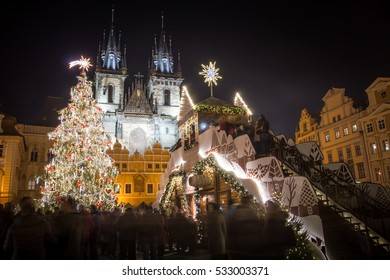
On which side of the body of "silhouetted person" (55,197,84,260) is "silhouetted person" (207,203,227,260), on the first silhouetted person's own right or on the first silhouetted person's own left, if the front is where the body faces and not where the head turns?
on the first silhouetted person's own right

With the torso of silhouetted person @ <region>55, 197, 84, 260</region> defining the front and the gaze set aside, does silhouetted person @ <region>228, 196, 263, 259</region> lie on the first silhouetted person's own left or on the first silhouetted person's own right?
on the first silhouetted person's own right

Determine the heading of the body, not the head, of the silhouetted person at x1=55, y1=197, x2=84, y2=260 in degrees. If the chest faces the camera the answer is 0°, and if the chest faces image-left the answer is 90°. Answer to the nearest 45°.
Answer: approximately 180°

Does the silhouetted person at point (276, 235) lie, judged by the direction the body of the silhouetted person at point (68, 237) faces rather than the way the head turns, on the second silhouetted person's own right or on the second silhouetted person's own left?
on the second silhouetted person's own right

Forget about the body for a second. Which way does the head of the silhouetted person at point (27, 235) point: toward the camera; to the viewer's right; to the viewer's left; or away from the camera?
away from the camera

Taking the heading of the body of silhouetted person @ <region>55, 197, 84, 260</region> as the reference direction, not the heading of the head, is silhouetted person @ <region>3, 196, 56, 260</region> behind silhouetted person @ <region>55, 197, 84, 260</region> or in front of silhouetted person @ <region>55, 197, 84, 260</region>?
behind
